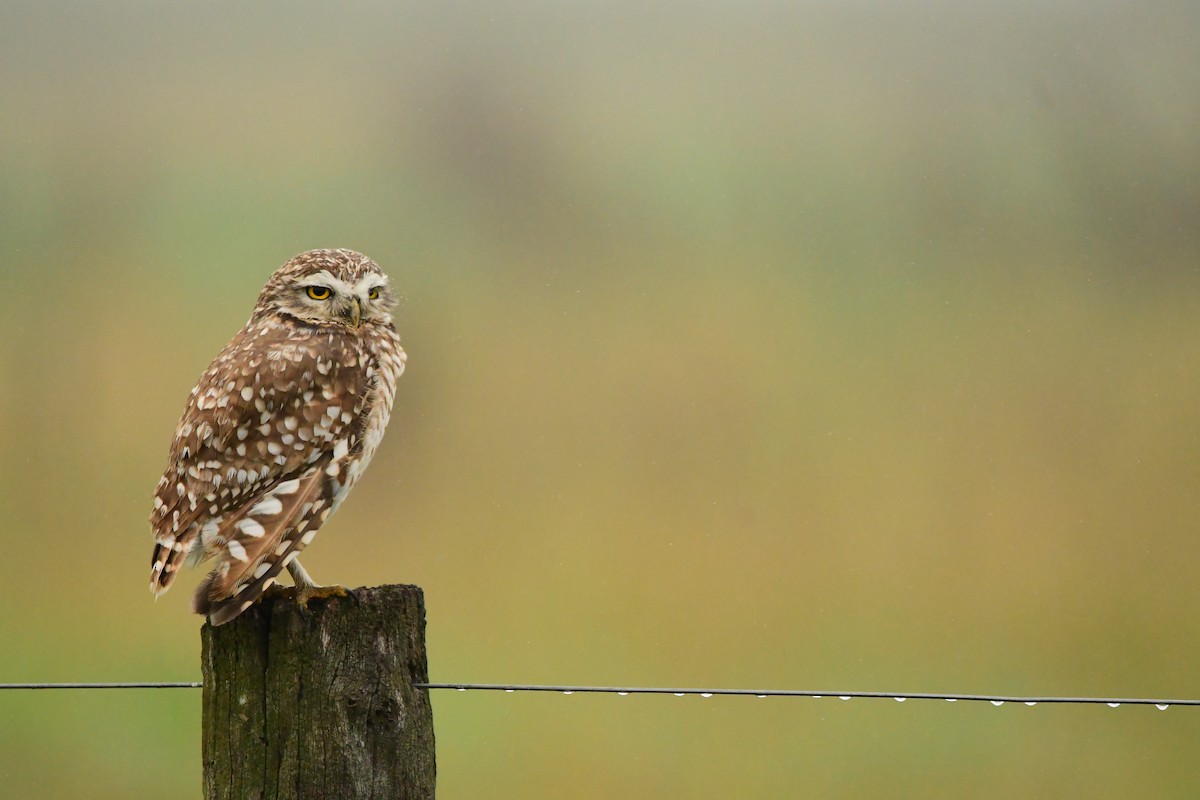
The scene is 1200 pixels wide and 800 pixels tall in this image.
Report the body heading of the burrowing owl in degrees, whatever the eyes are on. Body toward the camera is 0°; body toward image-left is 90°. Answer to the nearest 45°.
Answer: approximately 270°
